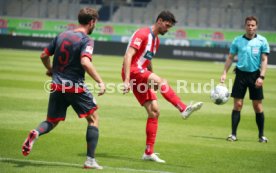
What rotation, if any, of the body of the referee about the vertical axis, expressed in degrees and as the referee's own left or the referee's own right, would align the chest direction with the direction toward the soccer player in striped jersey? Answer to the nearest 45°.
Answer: approximately 45° to the referee's own right

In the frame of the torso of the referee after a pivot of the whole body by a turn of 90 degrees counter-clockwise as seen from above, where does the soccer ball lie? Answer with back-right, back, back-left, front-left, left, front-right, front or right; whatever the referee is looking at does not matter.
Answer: back-right

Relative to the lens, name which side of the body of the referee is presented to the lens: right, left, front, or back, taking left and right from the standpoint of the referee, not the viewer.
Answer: front
